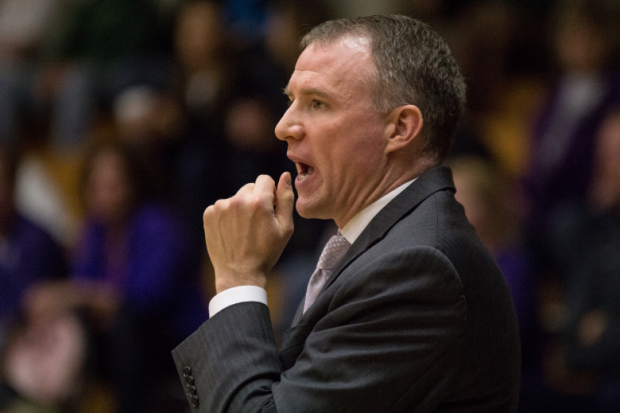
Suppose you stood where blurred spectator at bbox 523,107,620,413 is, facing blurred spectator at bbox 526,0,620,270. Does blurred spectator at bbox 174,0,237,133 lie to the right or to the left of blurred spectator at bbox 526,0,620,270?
left

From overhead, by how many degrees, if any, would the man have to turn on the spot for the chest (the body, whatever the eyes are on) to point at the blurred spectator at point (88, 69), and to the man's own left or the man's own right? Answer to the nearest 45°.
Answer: approximately 90° to the man's own right

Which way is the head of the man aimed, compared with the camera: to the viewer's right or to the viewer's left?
to the viewer's left

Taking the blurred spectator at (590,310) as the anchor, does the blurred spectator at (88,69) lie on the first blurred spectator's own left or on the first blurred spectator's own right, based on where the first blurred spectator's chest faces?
on the first blurred spectator's own right

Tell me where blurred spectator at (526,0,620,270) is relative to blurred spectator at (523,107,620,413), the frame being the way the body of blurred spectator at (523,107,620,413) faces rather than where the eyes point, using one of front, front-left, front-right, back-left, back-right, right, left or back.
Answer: back

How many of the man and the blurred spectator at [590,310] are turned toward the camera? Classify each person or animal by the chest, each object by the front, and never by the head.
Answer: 1

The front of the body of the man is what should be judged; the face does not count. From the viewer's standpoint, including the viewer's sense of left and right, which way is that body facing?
facing to the left of the viewer
